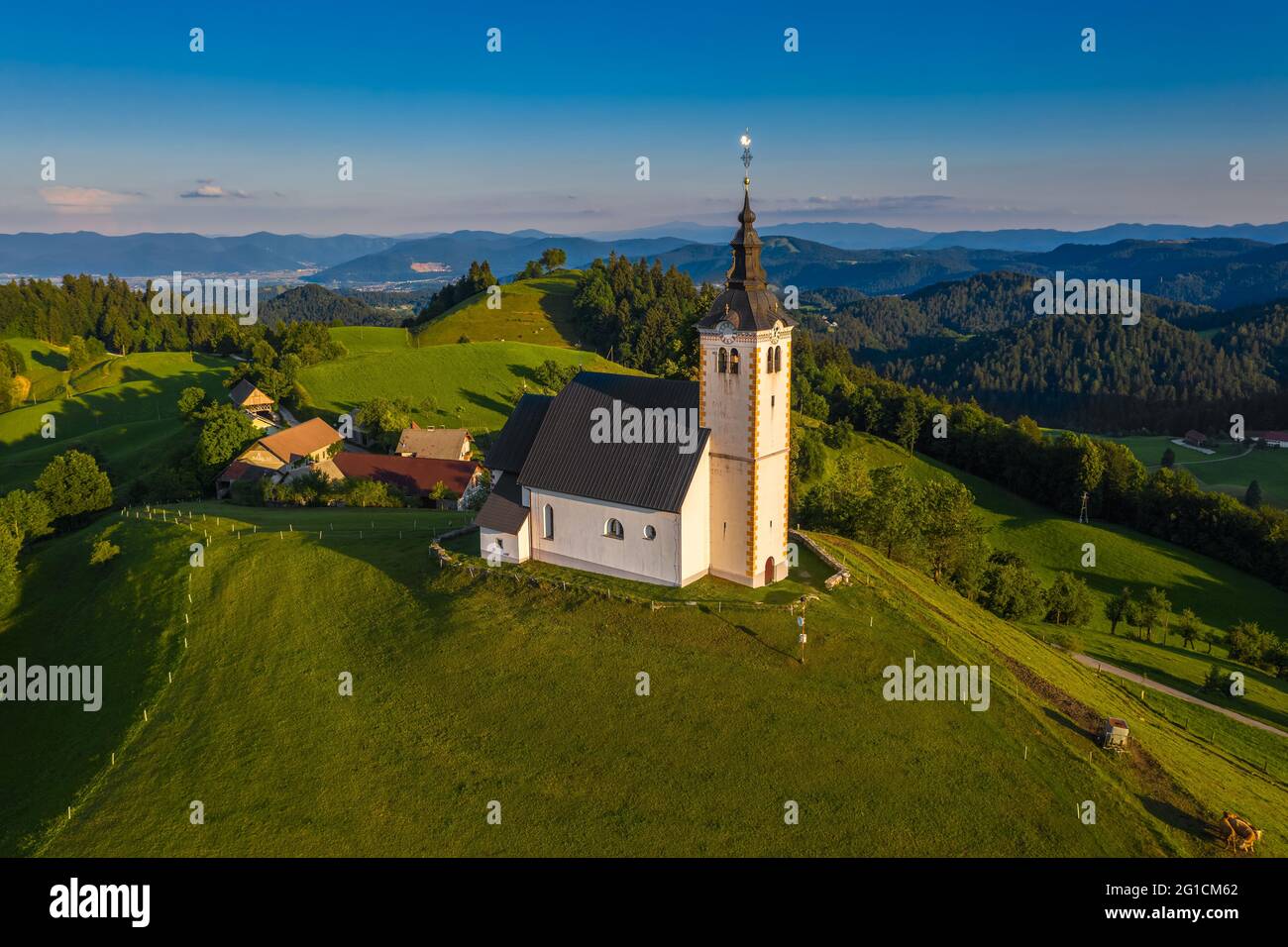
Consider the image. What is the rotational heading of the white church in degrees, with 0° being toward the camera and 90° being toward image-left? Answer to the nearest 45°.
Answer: approximately 315°
